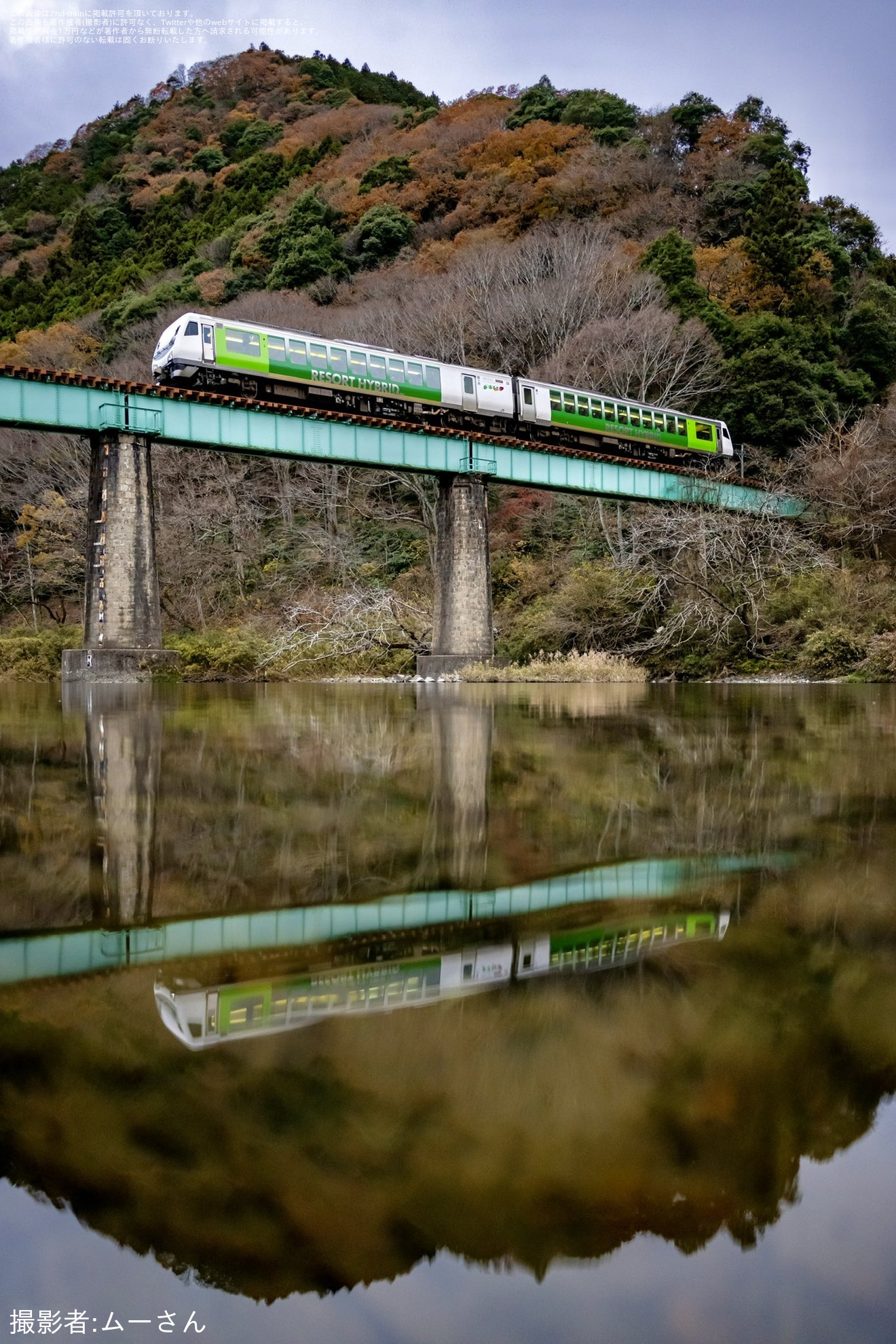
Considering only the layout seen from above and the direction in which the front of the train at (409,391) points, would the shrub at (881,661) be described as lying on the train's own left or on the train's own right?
on the train's own left

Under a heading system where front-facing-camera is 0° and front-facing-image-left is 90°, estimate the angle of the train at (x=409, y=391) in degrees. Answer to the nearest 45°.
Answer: approximately 45°
